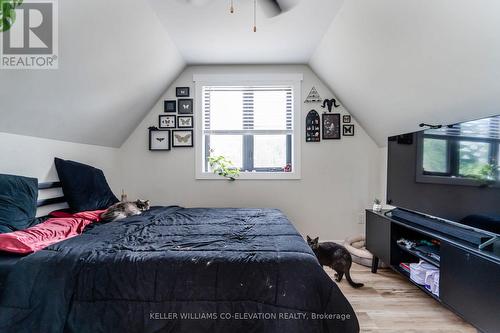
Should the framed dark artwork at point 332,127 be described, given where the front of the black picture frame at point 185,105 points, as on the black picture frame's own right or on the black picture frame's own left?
on the black picture frame's own left

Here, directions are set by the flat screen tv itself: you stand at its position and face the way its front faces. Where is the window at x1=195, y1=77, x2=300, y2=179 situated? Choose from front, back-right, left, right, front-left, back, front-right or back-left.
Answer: front-right

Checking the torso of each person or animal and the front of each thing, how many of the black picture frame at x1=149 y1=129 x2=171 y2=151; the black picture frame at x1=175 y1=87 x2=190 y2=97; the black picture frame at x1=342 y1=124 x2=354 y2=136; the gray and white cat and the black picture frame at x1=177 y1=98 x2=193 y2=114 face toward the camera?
4

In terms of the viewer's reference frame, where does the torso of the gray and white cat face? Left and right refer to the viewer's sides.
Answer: facing to the right of the viewer

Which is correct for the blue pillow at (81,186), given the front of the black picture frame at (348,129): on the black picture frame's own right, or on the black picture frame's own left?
on the black picture frame's own right

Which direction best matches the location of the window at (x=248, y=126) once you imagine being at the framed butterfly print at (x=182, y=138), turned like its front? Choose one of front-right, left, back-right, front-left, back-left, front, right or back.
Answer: left

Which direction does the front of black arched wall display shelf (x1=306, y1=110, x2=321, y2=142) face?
toward the camera

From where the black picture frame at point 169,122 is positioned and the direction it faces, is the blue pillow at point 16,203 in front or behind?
in front

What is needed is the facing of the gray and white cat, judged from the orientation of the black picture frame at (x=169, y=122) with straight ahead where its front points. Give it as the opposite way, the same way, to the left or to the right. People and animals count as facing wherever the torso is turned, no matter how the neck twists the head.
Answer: to the left

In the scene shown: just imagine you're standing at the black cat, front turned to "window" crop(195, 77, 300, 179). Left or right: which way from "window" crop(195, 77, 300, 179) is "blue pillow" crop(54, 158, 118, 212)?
left

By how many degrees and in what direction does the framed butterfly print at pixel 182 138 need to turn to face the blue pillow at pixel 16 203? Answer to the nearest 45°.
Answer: approximately 45° to its right

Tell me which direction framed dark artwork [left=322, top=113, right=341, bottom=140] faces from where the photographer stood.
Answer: facing the viewer

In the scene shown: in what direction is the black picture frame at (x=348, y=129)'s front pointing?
toward the camera
